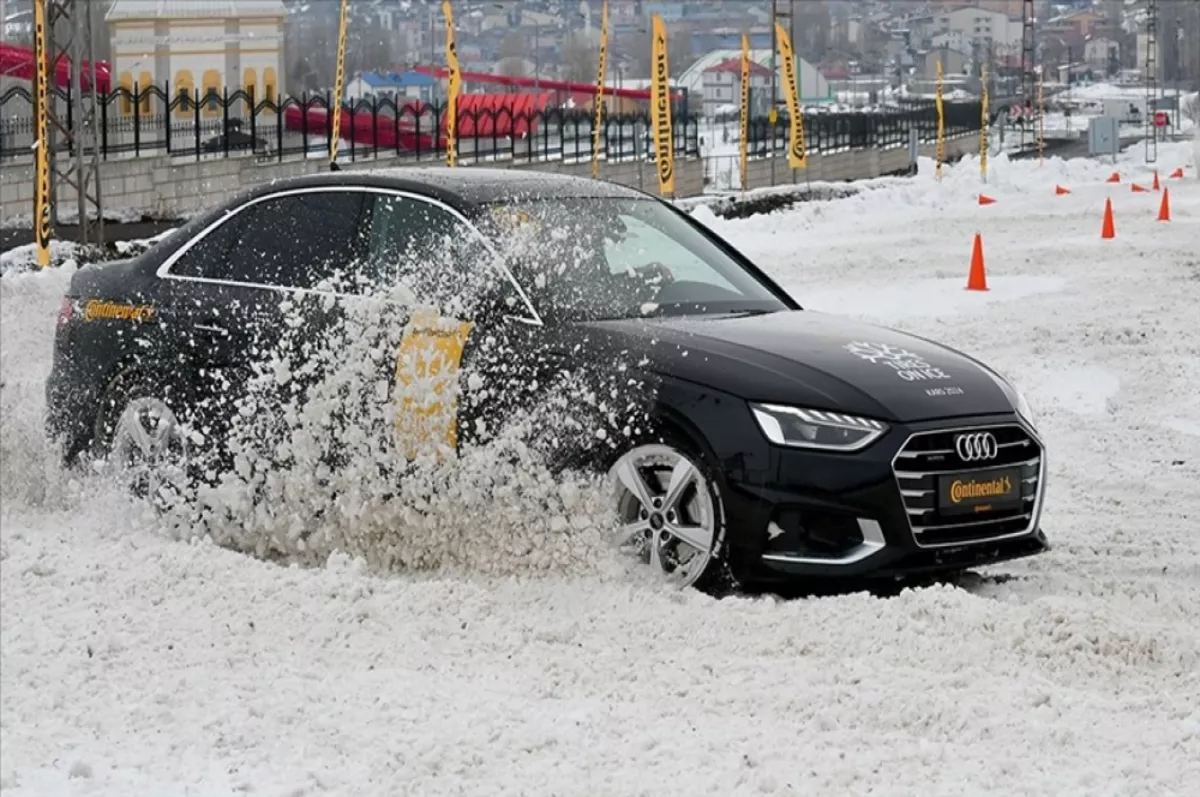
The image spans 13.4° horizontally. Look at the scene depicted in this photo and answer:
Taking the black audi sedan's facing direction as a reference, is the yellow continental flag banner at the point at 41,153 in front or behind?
behind

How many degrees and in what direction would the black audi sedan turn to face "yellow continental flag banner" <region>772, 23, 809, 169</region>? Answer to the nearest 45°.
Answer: approximately 135° to its left

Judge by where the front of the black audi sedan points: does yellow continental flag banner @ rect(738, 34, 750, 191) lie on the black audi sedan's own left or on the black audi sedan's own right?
on the black audi sedan's own left

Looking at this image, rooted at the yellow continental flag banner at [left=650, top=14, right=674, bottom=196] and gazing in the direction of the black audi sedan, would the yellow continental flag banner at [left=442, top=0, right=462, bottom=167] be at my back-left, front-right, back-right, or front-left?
front-right

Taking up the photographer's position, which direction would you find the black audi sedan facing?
facing the viewer and to the right of the viewer

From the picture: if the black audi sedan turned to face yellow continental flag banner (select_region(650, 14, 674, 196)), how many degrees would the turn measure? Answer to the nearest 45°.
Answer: approximately 135° to its left

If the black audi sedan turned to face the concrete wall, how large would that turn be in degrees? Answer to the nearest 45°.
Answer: approximately 135° to its left

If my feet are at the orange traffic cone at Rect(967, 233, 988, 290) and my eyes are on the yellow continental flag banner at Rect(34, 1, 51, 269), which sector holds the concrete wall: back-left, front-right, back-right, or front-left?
front-right

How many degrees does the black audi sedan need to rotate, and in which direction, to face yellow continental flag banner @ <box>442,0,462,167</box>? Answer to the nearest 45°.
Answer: approximately 135° to its left

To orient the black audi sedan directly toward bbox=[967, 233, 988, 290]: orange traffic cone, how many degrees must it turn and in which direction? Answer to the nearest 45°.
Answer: approximately 135° to its left
